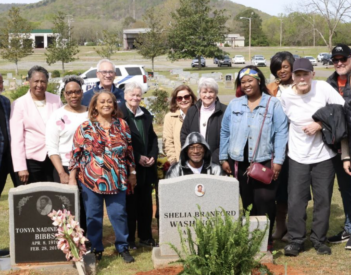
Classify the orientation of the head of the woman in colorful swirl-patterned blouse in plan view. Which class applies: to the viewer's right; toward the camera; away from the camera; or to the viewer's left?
toward the camera

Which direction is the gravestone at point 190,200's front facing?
toward the camera

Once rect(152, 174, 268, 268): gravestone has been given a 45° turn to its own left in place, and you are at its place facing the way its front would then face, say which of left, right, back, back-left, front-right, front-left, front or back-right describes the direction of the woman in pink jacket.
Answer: back-right

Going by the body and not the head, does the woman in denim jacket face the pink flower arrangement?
no

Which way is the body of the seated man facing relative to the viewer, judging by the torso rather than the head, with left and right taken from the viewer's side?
facing the viewer

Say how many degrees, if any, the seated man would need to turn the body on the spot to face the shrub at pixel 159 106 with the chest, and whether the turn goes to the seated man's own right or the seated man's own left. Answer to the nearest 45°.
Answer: approximately 180°

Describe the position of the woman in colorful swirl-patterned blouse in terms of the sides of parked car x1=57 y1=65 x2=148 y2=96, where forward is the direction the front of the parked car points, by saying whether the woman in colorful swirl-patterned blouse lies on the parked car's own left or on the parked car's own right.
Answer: on the parked car's own left

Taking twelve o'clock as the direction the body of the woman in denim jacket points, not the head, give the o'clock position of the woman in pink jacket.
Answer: The woman in pink jacket is roughly at 3 o'clock from the woman in denim jacket.

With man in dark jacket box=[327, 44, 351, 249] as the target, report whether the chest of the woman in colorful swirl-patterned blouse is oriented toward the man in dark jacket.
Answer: no

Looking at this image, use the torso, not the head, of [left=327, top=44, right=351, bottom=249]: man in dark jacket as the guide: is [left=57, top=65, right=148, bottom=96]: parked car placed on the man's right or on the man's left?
on the man's right

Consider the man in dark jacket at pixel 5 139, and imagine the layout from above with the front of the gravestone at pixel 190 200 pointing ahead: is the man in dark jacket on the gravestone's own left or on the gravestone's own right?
on the gravestone's own right

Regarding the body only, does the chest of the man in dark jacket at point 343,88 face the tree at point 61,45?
no

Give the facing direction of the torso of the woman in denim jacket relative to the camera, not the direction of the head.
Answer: toward the camera

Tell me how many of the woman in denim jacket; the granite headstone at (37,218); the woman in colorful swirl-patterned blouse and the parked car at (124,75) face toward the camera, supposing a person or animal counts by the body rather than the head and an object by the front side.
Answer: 3

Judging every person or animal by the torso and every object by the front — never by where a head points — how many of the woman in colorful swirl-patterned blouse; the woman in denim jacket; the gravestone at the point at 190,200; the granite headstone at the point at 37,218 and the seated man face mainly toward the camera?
5
